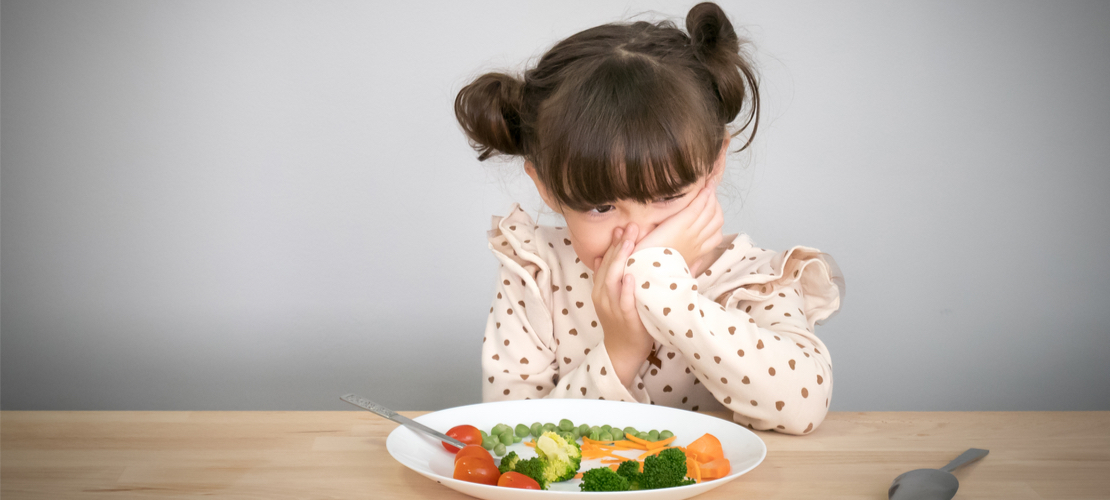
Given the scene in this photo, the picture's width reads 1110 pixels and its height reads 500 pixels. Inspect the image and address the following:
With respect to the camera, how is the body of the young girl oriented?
toward the camera

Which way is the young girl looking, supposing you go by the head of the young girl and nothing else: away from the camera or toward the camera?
toward the camera
